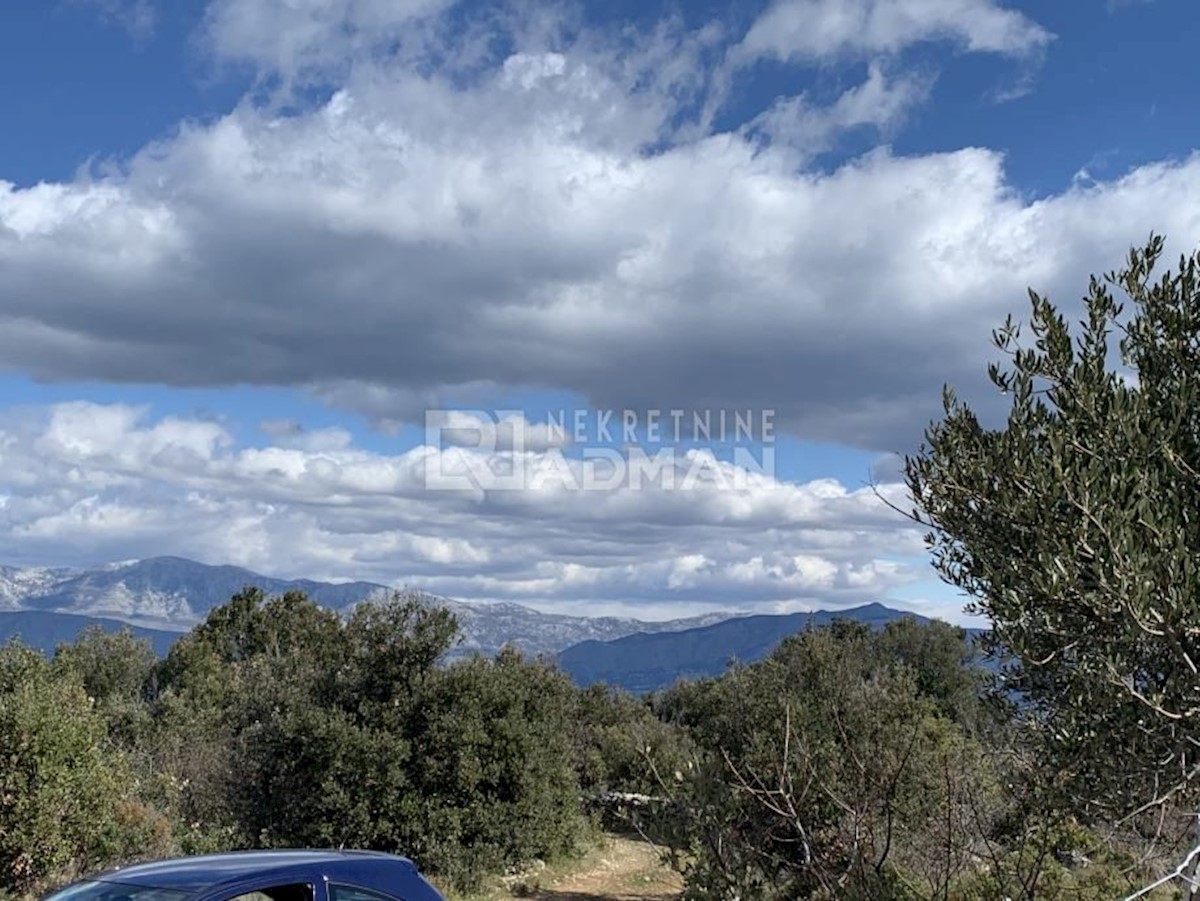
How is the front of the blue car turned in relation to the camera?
facing the viewer and to the left of the viewer

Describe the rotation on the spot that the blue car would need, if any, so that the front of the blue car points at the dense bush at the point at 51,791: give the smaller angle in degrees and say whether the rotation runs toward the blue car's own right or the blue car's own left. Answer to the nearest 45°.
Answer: approximately 135° to the blue car's own right

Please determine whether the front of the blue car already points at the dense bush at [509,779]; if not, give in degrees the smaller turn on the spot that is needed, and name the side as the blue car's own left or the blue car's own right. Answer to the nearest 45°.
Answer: approximately 135° to the blue car's own right
